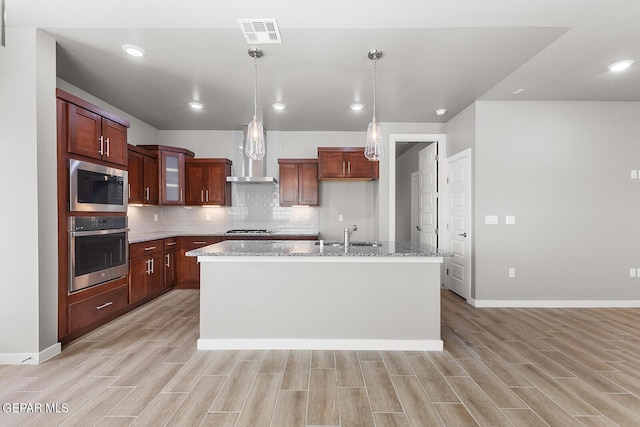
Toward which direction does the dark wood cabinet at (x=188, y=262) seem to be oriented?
toward the camera

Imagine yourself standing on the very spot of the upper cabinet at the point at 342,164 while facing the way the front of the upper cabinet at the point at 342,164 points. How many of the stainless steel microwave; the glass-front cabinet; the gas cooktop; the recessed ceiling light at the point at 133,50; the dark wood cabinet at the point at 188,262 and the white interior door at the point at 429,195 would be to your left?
1

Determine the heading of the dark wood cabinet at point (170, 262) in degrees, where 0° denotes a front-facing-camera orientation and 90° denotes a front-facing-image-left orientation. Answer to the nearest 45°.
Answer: approximately 315°

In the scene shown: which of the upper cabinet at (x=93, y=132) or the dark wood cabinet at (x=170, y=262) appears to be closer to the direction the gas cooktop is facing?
the upper cabinet

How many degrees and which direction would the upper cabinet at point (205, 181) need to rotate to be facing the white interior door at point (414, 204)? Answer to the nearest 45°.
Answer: approximately 90° to its left

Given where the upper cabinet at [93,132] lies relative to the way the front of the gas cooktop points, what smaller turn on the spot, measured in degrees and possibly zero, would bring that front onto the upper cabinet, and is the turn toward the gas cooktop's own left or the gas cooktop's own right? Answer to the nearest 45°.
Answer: approximately 45° to the gas cooktop's own right

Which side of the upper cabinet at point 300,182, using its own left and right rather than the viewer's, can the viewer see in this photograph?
front

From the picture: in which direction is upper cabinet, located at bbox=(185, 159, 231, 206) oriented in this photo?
toward the camera

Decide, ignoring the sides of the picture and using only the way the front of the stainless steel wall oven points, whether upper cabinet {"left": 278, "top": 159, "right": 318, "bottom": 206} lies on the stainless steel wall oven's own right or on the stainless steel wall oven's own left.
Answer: on the stainless steel wall oven's own left

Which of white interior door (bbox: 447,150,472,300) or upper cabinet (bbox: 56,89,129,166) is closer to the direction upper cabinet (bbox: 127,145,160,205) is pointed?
the white interior door

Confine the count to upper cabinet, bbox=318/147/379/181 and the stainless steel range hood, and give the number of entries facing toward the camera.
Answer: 2

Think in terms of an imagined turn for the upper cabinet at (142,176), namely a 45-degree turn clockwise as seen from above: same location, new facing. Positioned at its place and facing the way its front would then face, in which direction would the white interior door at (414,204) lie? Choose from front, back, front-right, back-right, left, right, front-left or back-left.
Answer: left

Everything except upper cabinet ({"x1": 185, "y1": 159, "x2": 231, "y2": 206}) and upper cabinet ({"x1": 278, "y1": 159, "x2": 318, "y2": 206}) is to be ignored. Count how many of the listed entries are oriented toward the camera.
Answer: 2

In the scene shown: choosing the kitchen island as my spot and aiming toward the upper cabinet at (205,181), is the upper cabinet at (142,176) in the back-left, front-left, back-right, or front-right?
front-left

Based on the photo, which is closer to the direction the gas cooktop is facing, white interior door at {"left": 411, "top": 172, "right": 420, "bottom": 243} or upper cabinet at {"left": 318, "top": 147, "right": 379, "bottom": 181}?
the upper cabinet

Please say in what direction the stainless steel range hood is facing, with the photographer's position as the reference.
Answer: facing the viewer
